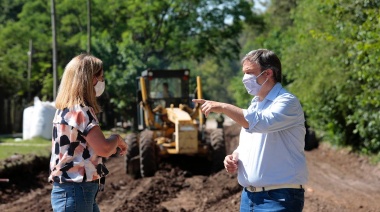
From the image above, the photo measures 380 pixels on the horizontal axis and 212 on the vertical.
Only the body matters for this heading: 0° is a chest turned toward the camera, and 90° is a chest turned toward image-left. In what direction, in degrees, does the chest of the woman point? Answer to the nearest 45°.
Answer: approximately 225°

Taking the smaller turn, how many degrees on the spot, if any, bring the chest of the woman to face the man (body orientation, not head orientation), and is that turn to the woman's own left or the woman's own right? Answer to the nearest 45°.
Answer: approximately 45° to the woman's own right

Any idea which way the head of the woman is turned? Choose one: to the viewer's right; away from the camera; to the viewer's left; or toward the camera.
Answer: to the viewer's right

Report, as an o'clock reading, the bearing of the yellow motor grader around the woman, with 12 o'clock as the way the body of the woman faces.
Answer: The yellow motor grader is roughly at 11 o'clock from the woman.
